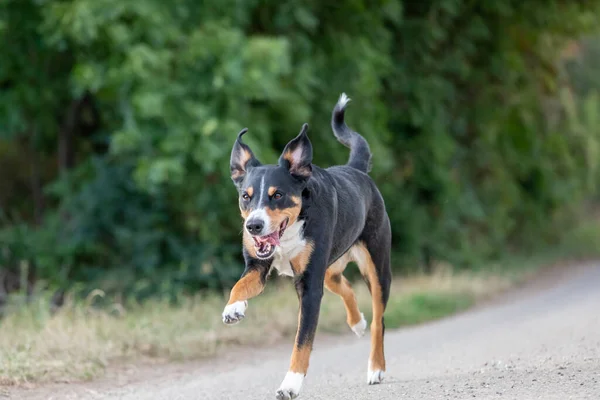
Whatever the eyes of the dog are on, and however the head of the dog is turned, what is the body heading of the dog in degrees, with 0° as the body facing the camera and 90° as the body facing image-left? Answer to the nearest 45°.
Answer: approximately 45°
